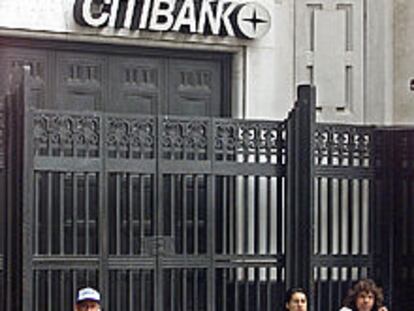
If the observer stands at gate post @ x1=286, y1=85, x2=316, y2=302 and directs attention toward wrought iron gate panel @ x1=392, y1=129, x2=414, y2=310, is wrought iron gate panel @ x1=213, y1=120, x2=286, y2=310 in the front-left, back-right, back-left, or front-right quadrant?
back-left

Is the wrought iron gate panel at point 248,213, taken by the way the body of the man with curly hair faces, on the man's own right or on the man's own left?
on the man's own right

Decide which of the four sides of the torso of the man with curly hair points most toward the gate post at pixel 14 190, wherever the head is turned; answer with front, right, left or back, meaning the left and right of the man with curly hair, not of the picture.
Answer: right

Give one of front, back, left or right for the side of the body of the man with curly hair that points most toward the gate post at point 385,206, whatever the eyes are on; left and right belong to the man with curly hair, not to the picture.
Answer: back

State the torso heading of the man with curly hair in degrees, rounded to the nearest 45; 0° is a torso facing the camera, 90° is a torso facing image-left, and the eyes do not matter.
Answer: approximately 0°
